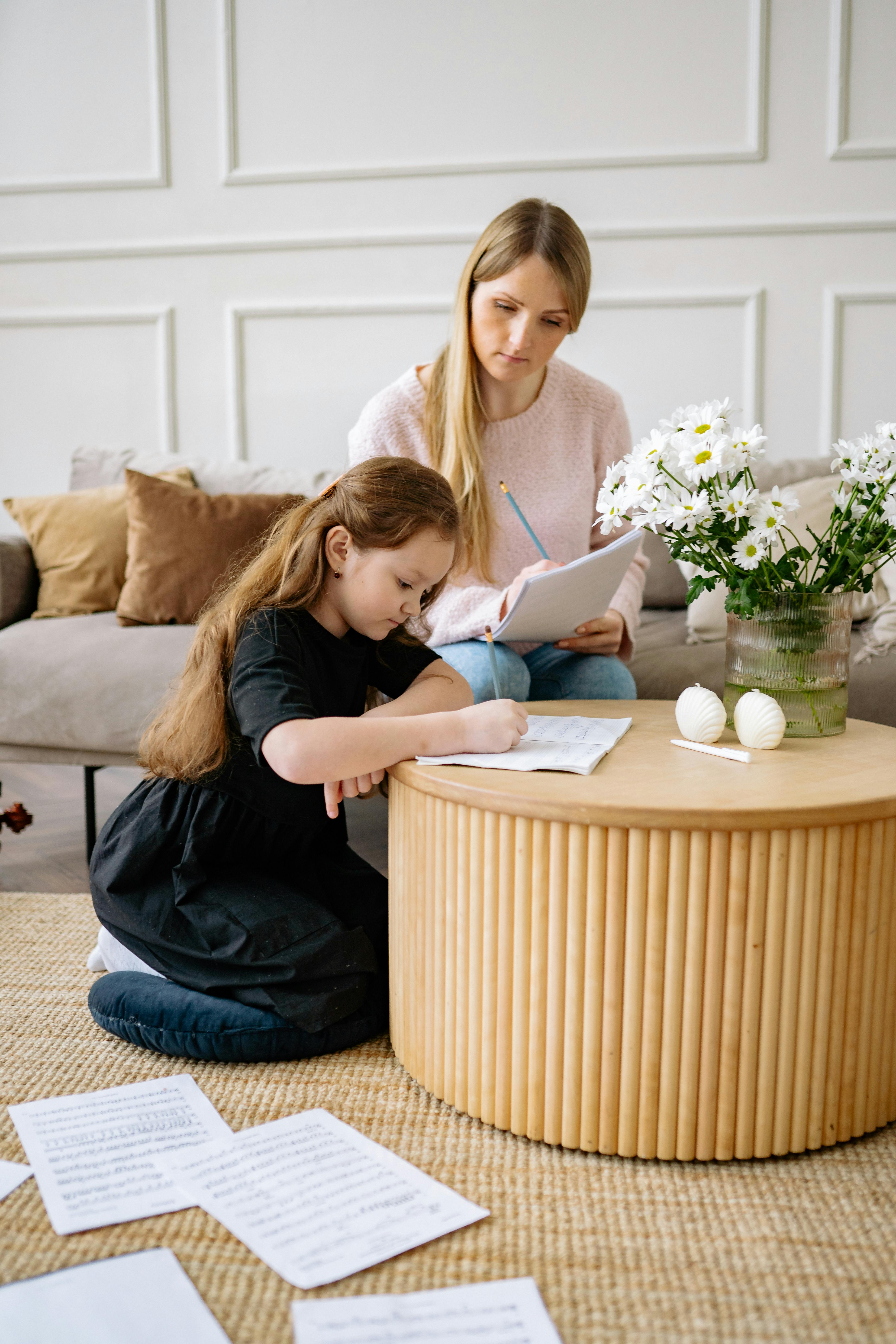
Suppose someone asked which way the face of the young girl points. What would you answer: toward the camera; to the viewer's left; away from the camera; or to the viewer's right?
to the viewer's right

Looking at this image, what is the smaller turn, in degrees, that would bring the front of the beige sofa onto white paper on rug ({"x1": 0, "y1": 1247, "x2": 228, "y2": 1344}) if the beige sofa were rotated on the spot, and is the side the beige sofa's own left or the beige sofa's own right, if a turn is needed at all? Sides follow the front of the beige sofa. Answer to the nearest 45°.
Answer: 0° — it already faces it

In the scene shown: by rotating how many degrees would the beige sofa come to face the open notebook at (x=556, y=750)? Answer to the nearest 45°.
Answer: approximately 45° to its left

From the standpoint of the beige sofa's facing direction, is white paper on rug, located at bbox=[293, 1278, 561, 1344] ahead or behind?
ahead

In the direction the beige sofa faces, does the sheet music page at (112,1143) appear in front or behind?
in front

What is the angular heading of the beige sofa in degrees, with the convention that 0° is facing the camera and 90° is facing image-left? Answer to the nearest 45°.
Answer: approximately 0°

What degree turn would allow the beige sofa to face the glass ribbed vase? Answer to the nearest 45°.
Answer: approximately 45° to its left
